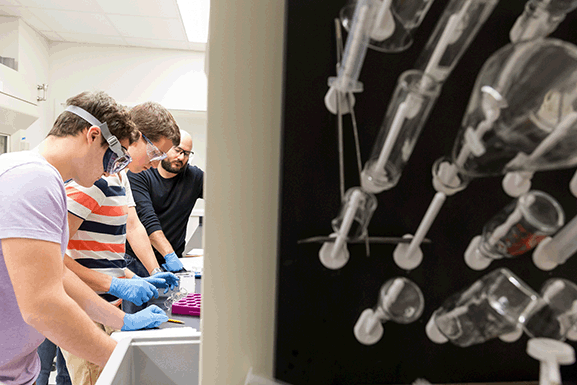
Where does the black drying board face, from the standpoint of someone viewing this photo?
facing the viewer

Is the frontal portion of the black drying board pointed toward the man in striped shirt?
no

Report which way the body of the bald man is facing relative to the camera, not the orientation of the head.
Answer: toward the camera

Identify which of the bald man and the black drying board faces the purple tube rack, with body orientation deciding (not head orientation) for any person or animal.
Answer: the bald man

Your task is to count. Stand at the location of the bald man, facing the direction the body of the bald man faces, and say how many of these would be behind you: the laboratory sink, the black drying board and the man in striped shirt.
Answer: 0

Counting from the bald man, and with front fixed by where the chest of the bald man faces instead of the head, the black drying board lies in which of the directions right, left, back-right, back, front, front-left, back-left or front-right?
front

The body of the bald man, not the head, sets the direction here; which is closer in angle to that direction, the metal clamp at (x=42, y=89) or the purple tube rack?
the purple tube rack

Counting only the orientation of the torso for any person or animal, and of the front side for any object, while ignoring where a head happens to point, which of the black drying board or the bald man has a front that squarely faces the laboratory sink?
the bald man

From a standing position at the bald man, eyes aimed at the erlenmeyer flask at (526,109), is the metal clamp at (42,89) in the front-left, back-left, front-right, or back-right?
back-right

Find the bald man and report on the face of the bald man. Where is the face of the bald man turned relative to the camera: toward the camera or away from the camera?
toward the camera

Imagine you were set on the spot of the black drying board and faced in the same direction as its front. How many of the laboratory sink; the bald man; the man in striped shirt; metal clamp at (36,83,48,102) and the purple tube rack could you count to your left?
0

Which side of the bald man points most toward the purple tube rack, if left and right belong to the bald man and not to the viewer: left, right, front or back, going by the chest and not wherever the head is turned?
front

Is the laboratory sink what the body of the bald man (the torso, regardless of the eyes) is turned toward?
yes

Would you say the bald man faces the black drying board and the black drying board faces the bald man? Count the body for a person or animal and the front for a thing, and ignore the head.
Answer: no
